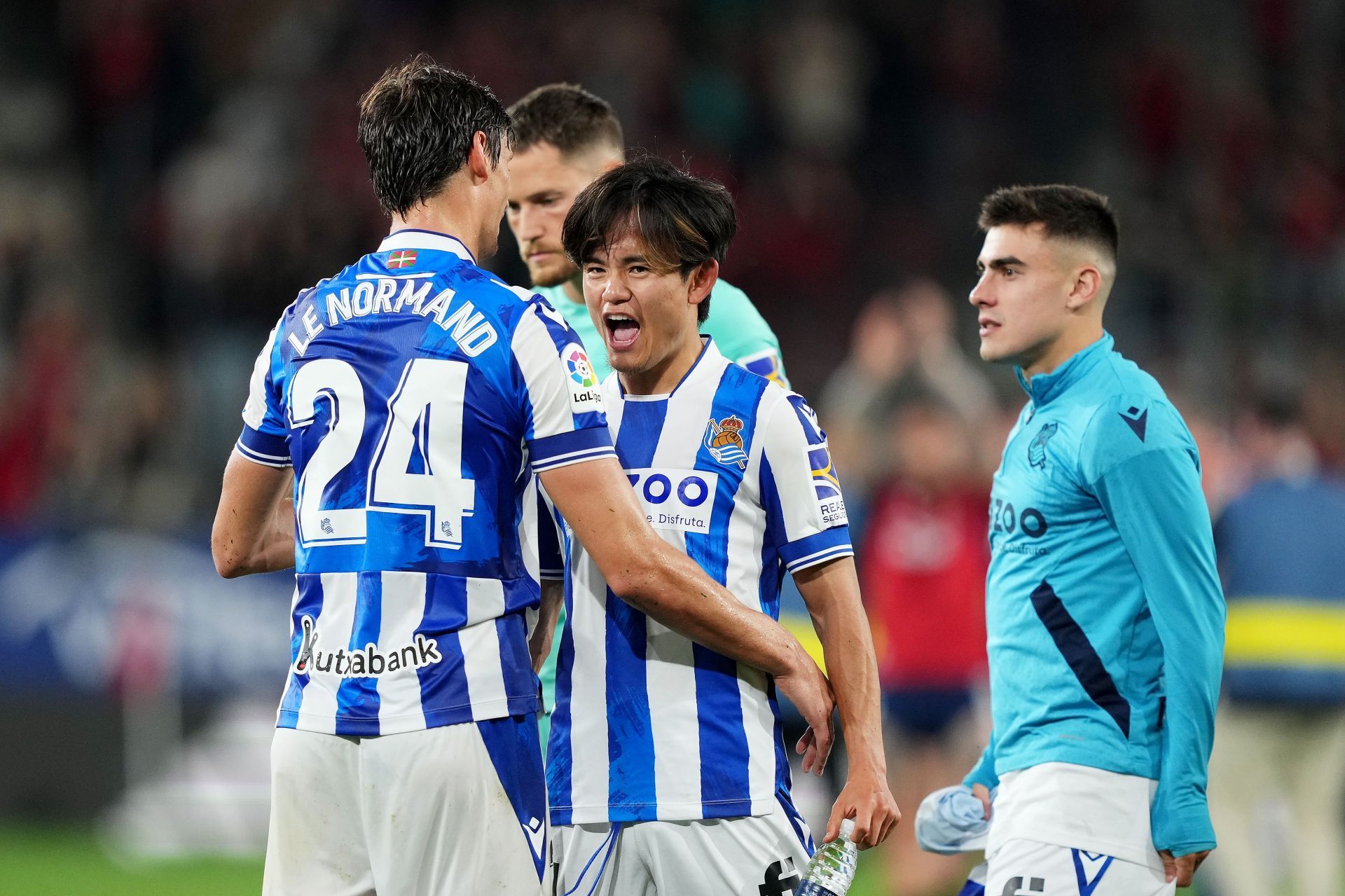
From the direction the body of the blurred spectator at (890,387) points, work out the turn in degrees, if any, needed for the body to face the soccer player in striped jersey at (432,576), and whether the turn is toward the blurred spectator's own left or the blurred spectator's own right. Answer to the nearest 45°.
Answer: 0° — they already face them

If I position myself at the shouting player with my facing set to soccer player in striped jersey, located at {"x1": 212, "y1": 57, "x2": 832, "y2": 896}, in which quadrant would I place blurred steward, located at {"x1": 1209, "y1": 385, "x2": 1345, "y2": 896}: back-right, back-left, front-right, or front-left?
back-right

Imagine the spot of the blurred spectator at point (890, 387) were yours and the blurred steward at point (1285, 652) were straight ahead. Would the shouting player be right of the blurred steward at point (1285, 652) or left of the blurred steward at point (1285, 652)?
right

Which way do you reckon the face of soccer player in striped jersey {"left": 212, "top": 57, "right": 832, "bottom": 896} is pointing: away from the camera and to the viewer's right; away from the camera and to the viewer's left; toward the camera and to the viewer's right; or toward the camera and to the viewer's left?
away from the camera and to the viewer's right

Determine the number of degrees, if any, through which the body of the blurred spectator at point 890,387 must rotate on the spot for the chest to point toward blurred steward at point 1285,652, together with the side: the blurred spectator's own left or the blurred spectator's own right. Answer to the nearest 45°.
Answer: approximately 45° to the blurred spectator's own left

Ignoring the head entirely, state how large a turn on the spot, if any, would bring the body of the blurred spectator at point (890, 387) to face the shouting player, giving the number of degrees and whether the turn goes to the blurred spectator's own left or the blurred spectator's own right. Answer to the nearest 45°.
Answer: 0° — they already face them

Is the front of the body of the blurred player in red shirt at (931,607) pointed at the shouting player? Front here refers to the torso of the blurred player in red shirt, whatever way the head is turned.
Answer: yes
